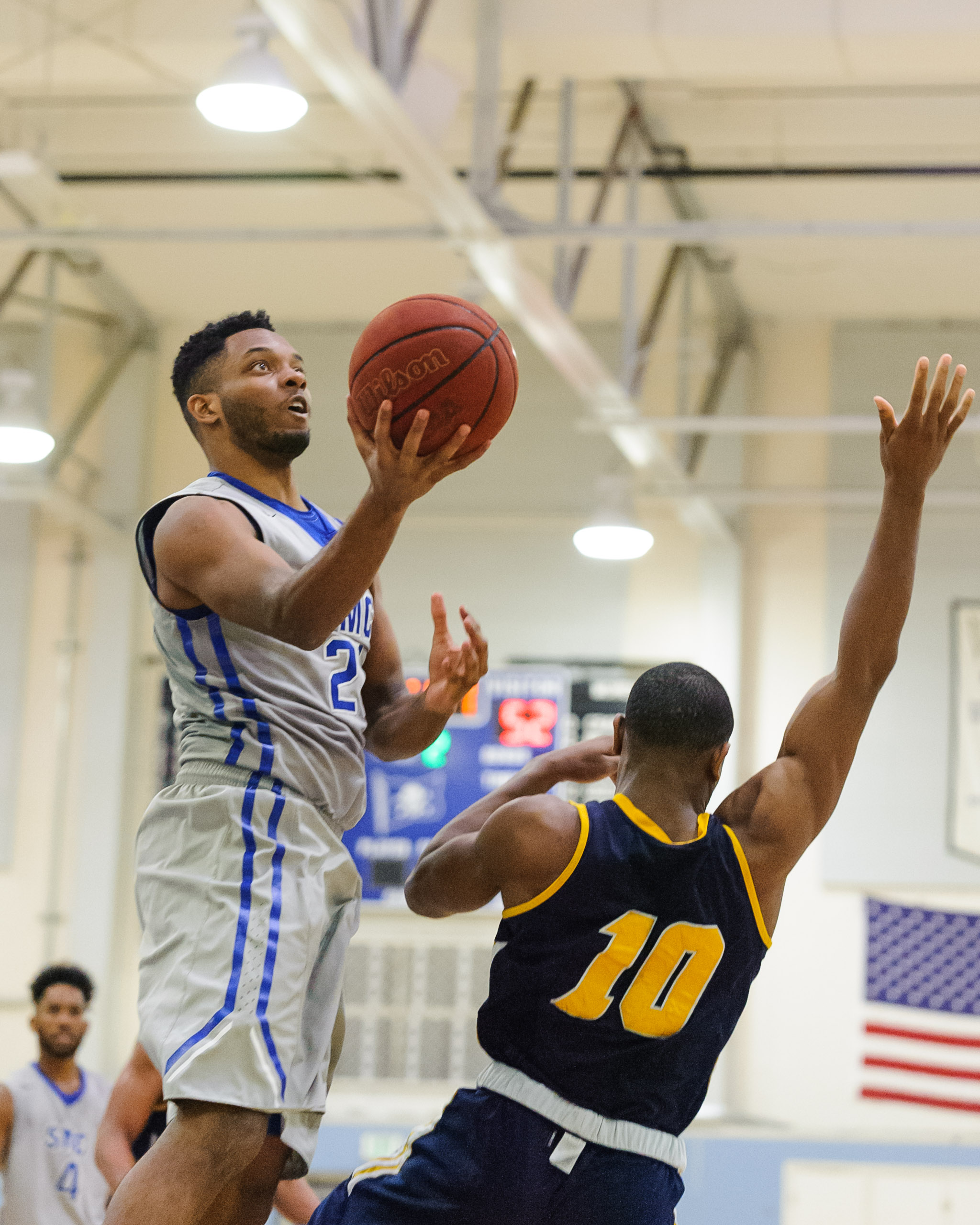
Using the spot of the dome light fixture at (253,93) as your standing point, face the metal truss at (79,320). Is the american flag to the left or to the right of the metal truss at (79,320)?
right

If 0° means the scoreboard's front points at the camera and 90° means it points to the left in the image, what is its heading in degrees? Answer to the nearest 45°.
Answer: approximately 0°

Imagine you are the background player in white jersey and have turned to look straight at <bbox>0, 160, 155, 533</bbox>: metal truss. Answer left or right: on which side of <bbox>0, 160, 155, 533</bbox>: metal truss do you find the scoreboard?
right

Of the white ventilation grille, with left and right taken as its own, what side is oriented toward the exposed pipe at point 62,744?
right

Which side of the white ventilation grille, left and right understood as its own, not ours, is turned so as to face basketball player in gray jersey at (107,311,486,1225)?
front

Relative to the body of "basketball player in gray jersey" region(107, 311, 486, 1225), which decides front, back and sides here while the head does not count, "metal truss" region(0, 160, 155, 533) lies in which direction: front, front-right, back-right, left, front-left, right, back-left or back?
back-left

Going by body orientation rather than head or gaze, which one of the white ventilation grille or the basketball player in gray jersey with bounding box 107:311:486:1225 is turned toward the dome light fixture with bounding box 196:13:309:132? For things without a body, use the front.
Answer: the white ventilation grille

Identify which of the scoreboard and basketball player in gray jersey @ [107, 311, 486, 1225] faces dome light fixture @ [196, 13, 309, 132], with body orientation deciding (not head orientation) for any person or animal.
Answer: the scoreboard

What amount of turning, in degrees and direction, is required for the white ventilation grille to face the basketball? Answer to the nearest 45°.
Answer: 0° — it already faces it

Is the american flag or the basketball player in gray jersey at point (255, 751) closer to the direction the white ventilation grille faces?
the basketball player in gray jersey
